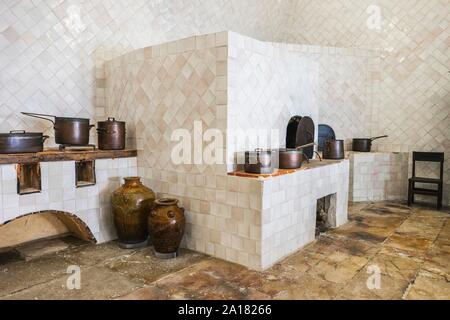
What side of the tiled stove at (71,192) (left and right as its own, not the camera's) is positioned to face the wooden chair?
left

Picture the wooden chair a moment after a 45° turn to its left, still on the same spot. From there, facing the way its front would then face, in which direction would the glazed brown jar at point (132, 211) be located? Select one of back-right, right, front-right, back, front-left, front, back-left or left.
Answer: front-right

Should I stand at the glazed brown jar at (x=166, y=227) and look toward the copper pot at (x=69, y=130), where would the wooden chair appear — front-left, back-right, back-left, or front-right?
back-right

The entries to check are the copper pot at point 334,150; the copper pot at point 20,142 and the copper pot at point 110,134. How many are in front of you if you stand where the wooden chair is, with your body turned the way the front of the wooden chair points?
3

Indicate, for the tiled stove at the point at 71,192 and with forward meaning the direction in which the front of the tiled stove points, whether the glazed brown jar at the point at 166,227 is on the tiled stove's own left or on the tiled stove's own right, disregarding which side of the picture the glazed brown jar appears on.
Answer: on the tiled stove's own left

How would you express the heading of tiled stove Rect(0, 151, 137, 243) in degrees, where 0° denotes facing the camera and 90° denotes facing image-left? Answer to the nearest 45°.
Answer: approximately 0°

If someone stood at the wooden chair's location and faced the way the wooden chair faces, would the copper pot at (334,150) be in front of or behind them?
in front

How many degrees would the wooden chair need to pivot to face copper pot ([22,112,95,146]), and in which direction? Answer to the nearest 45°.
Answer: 0° — it already faces it

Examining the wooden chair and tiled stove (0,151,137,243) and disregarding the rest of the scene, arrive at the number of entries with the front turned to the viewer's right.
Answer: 0

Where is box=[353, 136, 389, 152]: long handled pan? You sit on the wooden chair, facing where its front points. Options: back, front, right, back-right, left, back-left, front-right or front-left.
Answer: front-right

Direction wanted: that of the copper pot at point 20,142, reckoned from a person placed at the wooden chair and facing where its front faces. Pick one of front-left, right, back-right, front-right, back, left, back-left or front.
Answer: front

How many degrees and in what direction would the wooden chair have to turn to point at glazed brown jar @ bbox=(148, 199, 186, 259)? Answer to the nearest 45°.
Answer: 0° — it already faces it
